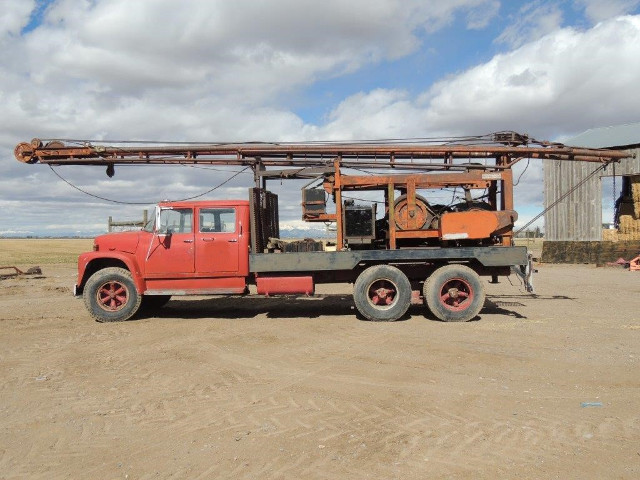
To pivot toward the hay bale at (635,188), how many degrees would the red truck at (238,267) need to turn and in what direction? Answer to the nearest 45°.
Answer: approximately 135° to its right

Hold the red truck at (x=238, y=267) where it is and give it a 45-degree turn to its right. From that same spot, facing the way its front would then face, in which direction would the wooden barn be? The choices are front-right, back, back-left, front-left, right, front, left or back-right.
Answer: right

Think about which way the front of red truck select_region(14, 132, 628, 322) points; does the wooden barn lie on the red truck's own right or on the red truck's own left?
on the red truck's own right

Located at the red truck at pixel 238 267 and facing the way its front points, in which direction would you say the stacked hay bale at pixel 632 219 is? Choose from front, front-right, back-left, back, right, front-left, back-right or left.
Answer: back-right

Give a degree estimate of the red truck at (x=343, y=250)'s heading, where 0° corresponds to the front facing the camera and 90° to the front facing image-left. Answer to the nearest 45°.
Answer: approximately 90°

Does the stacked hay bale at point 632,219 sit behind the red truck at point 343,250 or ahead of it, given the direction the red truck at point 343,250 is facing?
behind
